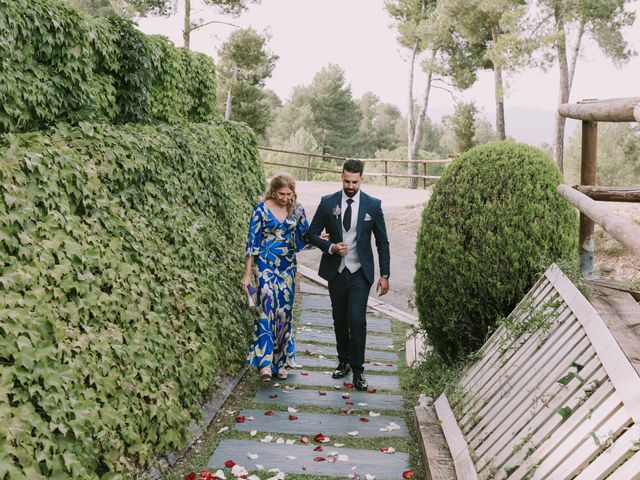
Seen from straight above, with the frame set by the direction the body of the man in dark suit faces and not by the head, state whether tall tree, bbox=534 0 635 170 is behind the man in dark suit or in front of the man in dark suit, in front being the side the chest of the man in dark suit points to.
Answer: behind

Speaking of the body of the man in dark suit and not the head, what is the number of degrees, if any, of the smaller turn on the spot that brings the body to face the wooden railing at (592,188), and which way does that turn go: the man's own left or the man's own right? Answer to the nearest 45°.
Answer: approximately 45° to the man's own left

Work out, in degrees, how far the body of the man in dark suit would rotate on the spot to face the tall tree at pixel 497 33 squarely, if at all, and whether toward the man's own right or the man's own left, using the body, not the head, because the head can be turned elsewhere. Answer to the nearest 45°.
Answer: approximately 180°

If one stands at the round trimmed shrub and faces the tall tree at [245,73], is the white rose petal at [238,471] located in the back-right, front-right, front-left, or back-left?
back-left

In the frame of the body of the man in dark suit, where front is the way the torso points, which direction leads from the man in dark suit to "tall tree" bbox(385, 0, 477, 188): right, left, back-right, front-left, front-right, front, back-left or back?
back

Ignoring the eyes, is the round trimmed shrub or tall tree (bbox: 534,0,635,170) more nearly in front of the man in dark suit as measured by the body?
the round trimmed shrub

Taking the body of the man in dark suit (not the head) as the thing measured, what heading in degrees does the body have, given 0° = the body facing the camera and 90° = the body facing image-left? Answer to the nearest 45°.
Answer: approximately 0°

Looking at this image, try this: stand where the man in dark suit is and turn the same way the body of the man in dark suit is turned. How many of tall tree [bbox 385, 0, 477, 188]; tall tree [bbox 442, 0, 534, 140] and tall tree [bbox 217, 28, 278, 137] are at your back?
3

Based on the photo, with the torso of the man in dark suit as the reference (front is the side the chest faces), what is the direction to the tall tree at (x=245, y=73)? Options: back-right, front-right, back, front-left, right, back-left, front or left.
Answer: back

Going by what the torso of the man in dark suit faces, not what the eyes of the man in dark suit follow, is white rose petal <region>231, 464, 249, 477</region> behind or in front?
in front
